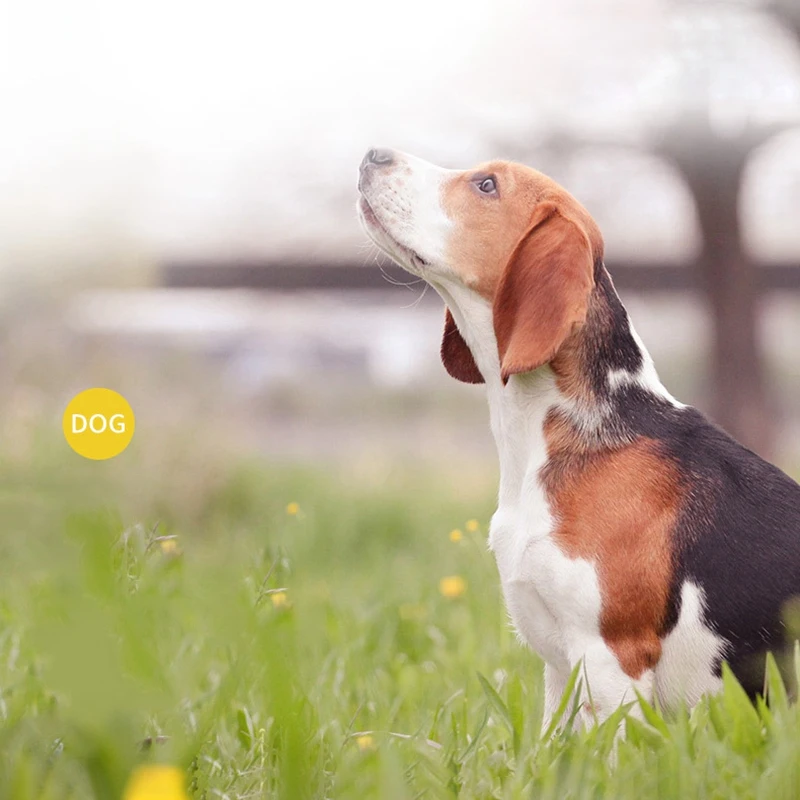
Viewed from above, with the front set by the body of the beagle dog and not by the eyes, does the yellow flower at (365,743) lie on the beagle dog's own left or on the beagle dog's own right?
on the beagle dog's own left

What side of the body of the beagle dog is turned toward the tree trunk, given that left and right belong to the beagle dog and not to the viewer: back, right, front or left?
right

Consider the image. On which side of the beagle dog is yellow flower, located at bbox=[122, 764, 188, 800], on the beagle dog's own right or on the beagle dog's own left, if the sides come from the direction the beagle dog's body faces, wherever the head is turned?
on the beagle dog's own left

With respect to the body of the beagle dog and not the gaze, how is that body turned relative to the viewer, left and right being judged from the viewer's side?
facing to the left of the viewer
